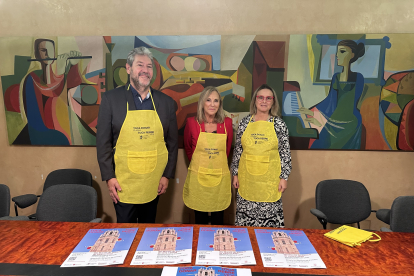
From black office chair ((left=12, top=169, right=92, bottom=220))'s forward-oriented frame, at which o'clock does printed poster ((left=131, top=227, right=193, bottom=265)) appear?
The printed poster is roughly at 10 o'clock from the black office chair.

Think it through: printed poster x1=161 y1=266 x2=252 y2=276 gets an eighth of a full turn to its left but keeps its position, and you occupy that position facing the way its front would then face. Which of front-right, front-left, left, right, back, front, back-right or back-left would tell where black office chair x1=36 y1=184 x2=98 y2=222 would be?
back

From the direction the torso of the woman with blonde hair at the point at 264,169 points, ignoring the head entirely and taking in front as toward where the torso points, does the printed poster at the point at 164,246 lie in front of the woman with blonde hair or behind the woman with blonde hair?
in front

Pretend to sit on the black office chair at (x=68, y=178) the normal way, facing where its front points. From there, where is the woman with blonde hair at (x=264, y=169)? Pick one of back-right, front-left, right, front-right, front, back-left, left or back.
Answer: left

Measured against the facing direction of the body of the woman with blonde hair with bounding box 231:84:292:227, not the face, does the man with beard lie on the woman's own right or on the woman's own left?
on the woman's own right

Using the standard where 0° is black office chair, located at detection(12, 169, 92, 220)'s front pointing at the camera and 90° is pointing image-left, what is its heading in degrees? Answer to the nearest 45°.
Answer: approximately 45°

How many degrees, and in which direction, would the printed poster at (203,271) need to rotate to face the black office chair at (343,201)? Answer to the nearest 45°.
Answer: approximately 135° to its left

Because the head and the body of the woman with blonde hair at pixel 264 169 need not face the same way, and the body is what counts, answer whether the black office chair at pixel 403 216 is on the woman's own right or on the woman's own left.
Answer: on the woman's own left

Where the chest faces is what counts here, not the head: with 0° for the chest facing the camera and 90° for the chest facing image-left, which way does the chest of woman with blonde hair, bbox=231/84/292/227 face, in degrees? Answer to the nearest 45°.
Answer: approximately 0°
